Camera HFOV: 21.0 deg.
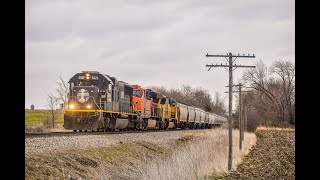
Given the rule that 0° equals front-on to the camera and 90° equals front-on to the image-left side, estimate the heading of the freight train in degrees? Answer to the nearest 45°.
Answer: approximately 45°
